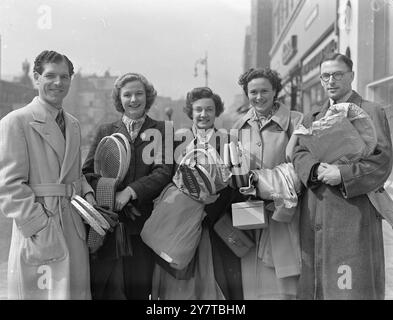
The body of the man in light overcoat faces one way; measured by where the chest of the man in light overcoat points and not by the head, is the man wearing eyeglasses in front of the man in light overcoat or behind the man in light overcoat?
in front

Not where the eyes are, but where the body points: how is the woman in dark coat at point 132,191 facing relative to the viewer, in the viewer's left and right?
facing the viewer

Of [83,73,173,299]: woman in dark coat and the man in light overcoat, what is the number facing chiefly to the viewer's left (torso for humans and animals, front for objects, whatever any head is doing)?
0

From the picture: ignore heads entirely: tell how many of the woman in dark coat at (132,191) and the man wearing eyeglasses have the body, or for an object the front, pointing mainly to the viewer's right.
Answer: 0

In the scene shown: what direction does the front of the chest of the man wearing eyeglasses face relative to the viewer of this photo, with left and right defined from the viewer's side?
facing the viewer and to the left of the viewer

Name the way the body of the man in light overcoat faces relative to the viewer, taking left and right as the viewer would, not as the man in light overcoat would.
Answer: facing the viewer and to the right of the viewer

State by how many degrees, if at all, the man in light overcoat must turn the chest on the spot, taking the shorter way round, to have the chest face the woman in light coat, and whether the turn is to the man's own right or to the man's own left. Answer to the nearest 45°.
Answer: approximately 45° to the man's own left

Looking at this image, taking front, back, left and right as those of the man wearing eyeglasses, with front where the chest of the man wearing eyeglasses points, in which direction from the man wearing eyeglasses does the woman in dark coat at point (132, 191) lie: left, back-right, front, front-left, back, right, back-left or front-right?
front-right

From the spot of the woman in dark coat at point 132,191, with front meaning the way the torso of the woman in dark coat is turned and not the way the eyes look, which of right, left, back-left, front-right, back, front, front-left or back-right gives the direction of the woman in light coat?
left

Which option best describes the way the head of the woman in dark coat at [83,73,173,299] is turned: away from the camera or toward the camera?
toward the camera
